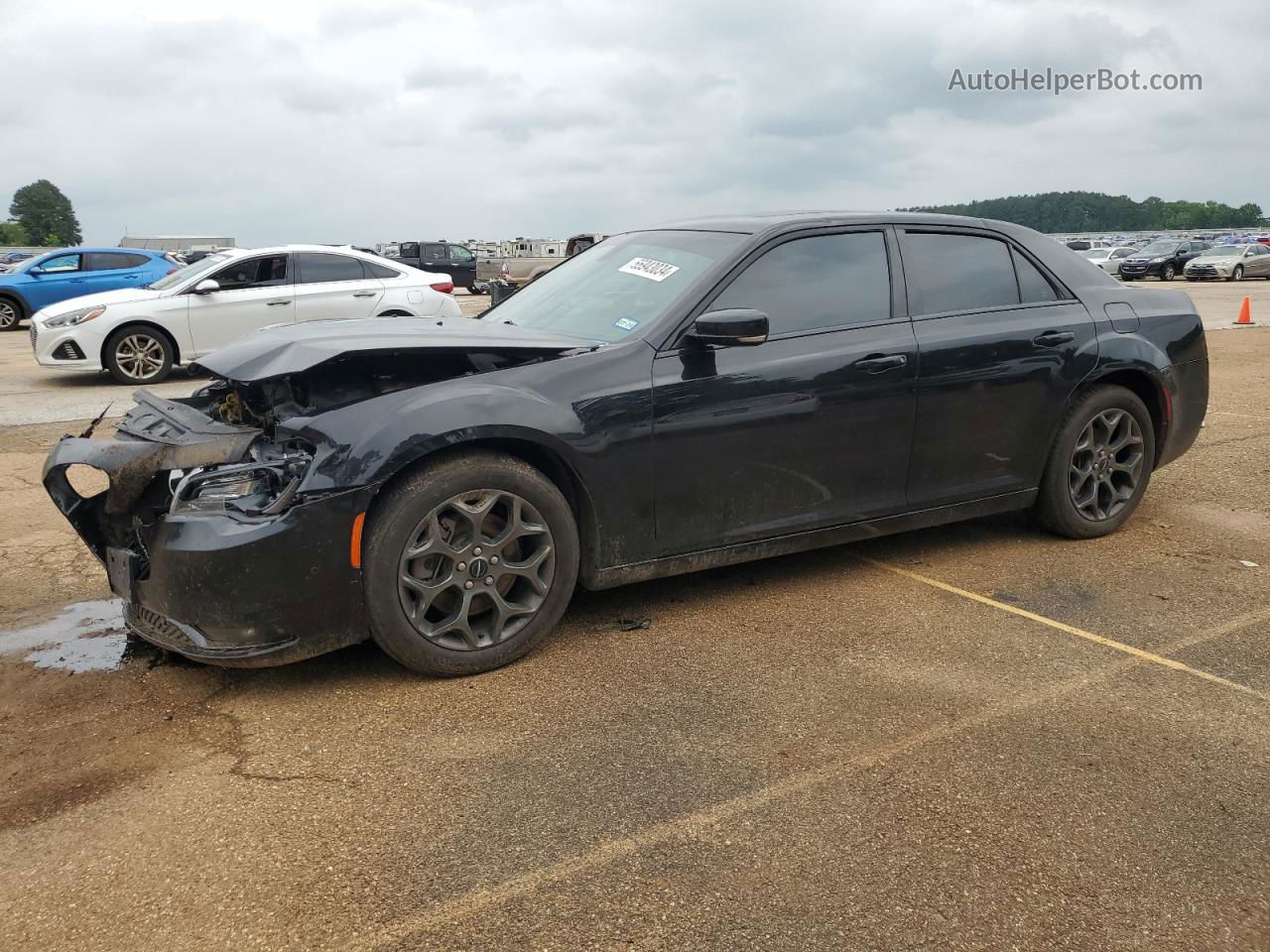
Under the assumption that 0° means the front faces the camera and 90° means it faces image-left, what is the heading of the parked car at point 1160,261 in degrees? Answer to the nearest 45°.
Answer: approximately 45°

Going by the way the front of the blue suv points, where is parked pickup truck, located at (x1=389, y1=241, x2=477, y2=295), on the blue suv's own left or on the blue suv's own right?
on the blue suv's own right

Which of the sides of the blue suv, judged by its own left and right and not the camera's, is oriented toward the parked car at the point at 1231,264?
back

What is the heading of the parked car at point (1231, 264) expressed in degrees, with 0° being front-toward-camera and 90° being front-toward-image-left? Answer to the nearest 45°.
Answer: approximately 45°

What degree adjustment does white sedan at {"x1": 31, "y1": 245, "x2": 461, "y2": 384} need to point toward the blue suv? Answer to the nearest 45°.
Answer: approximately 90° to its right

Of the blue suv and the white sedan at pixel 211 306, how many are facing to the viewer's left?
2

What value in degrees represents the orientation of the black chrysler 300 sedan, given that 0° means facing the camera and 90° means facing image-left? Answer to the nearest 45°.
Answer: approximately 45°

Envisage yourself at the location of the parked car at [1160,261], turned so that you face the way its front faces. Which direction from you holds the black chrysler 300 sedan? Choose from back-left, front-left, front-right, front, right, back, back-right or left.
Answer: front-left

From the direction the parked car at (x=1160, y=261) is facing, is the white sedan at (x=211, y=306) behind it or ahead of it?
ahead

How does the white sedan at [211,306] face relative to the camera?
to the viewer's left

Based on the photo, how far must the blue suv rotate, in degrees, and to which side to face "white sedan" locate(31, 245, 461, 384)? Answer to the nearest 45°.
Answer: approximately 90° to its left

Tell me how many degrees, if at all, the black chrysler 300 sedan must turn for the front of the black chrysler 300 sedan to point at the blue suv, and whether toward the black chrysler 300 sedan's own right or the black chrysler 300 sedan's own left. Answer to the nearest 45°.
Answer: approximately 90° to the black chrysler 300 sedan's own right

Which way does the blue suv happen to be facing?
to the viewer's left

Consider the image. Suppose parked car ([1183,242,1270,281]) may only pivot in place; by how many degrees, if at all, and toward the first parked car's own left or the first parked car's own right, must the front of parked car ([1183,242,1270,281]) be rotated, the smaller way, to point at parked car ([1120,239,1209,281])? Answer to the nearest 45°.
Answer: approximately 90° to the first parked car's own right

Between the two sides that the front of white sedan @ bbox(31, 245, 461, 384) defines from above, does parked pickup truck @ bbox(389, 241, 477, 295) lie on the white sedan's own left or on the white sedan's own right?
on the white sedan's own right
